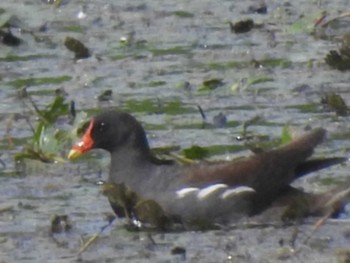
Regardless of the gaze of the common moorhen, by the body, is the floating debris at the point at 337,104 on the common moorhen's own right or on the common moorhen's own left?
on the common moorhen's own right

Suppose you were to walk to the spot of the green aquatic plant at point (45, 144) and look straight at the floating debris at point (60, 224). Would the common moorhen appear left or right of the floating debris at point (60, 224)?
left

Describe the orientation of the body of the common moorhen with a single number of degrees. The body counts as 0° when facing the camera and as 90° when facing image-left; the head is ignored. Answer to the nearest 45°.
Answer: approximately 90°
